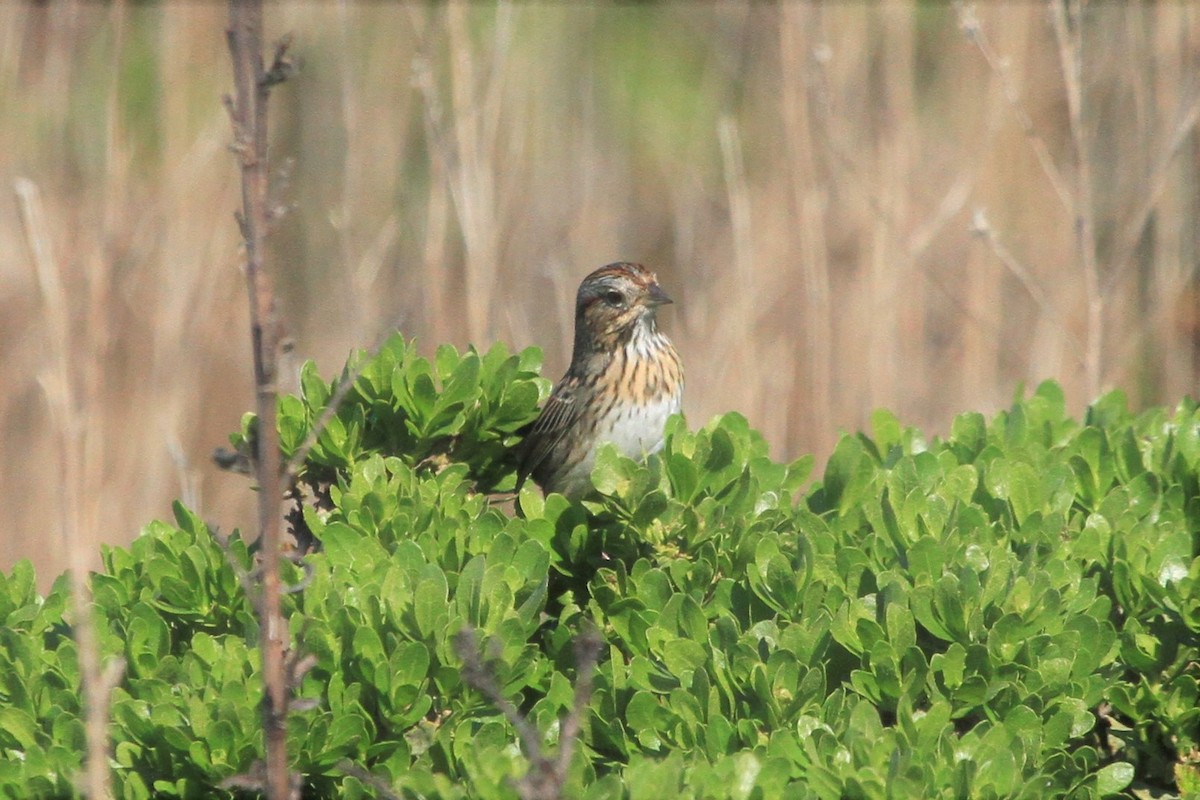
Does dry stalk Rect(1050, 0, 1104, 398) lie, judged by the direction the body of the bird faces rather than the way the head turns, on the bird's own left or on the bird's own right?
on the bird's own left

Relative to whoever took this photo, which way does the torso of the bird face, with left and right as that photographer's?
facing the viewer and to the right of the viewer
